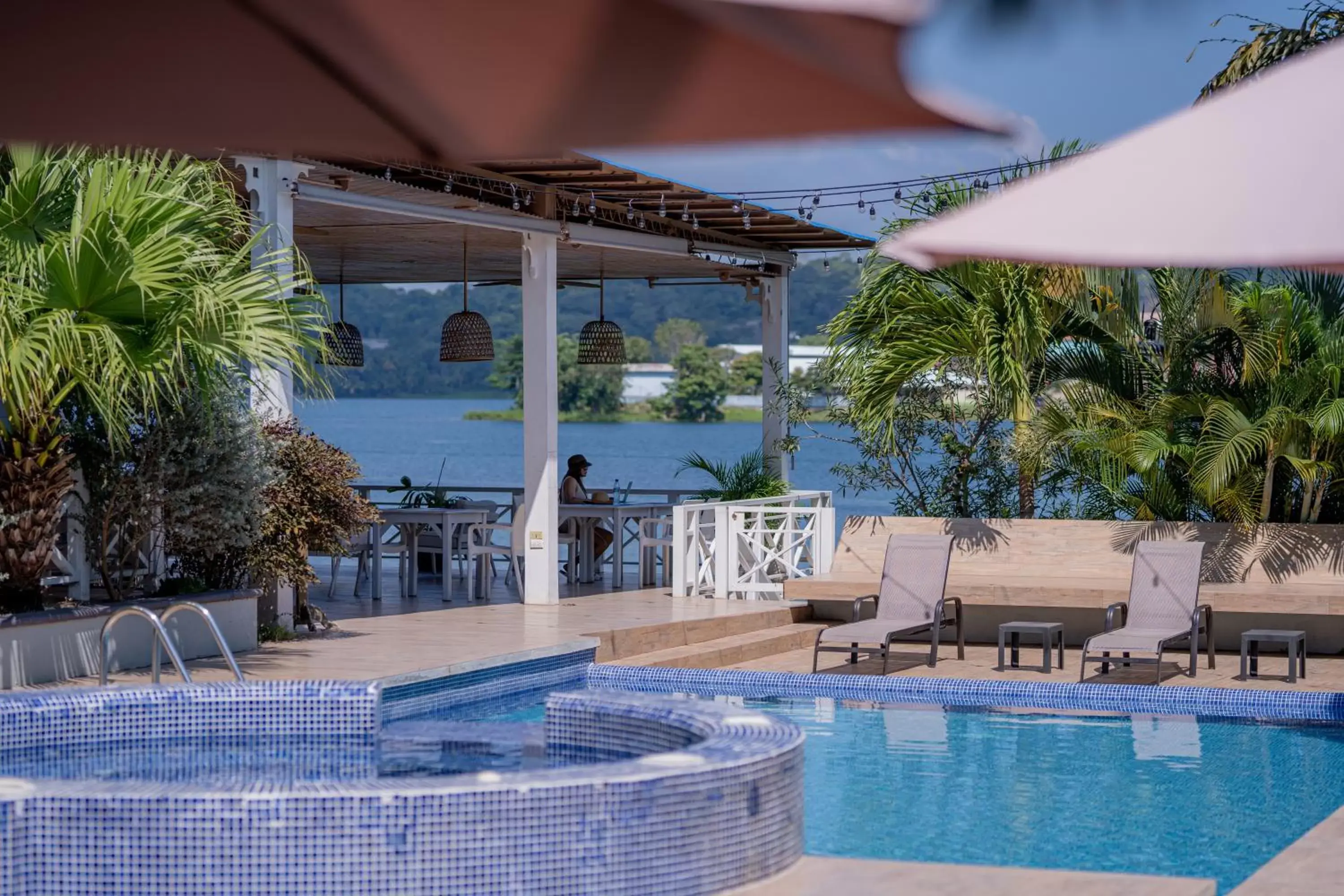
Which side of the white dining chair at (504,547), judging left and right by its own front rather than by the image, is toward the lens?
left

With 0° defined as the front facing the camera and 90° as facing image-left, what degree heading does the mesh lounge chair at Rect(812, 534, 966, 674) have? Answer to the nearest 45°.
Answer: approximately 45°

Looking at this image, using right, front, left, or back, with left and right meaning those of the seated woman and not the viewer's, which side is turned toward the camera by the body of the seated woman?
right

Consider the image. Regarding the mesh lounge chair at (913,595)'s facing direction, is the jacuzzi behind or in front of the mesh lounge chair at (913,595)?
in front

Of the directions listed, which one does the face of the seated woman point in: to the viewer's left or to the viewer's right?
to the viewer's right

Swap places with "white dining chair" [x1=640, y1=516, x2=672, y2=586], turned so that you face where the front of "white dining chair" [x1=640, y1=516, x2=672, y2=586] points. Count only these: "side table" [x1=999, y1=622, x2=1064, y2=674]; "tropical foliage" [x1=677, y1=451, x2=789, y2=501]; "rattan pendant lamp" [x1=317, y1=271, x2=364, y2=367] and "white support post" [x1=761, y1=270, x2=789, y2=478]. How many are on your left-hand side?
1

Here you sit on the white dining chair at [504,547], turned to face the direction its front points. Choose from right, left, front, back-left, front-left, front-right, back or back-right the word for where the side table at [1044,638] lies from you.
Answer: back-left

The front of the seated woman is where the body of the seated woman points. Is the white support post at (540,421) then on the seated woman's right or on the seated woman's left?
on the seated woman's right

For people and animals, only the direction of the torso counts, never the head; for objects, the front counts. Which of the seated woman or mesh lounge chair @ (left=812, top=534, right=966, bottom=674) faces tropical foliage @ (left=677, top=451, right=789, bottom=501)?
the seated woman
